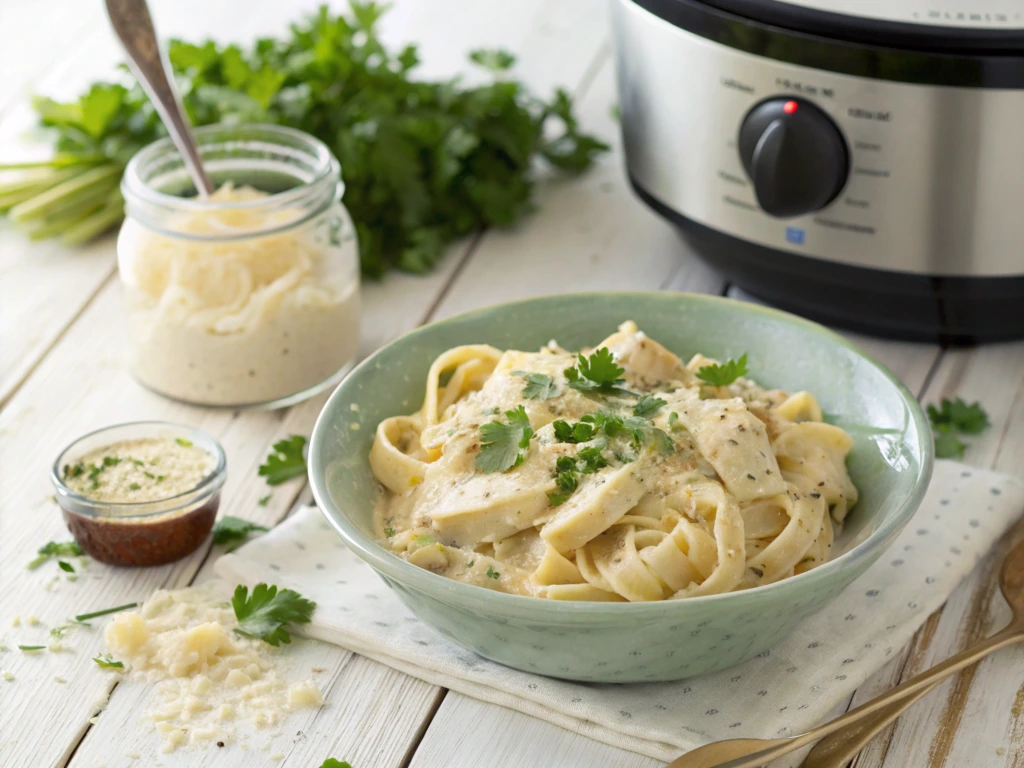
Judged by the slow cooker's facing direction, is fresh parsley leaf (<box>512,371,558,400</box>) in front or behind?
in front

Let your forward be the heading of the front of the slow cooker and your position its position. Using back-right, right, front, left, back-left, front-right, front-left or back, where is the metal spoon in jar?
front-right

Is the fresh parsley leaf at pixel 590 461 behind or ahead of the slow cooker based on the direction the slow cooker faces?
ahead

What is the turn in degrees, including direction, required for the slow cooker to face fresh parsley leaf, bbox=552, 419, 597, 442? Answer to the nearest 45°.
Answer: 0° — it already faces it

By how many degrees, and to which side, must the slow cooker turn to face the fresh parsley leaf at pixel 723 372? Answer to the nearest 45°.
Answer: approximately 45° to its left

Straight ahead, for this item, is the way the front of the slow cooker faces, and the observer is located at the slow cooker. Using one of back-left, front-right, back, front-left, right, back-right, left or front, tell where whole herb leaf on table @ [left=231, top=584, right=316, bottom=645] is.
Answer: front

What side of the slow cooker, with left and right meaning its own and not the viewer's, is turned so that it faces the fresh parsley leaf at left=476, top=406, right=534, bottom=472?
front

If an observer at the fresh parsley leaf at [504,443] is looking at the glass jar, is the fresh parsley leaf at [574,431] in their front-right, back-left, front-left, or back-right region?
back-right

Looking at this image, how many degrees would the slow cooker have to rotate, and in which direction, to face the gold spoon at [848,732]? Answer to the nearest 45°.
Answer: approximately 45° to its left

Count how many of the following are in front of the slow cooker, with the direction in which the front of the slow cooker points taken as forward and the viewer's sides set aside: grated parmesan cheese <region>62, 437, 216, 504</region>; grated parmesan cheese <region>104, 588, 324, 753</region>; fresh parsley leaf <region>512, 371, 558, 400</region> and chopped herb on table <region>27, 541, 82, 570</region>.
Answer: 4

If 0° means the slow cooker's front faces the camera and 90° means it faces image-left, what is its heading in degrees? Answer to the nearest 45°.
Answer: approximately 45°

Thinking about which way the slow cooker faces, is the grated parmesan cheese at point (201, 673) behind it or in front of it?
in front

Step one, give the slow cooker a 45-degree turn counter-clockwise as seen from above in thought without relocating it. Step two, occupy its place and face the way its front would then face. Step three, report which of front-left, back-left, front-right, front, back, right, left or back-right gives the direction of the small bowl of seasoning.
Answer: front-right

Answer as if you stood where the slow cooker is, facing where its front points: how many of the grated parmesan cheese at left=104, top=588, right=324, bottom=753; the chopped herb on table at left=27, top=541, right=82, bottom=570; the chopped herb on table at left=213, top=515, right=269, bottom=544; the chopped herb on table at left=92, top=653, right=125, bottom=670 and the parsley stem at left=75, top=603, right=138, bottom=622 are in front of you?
5
